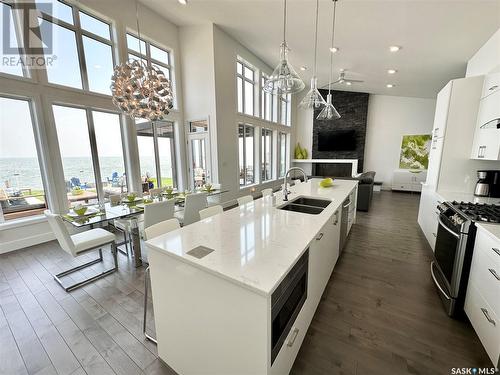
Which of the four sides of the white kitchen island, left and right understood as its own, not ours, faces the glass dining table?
back

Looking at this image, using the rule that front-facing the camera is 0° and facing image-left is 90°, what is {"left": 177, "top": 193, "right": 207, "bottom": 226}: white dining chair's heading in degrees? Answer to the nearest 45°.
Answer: approximately 135°

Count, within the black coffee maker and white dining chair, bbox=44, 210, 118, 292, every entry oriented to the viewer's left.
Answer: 1

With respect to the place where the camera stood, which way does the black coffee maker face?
facing to the left of the viewer

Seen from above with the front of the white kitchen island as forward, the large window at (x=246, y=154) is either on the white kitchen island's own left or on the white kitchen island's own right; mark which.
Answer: on the white kitchen island's own left

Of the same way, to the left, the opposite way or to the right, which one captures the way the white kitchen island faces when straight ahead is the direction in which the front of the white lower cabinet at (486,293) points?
the opposite way

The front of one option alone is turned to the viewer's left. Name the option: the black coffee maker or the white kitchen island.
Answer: the black coffee maker

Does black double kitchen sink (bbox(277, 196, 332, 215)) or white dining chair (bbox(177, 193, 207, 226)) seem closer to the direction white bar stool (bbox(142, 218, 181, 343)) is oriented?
the black double kitchen sink

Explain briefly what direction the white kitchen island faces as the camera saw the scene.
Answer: facing the viewer and to the right of the viewer

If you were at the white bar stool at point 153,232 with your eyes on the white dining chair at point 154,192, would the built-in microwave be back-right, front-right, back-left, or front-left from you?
back-right

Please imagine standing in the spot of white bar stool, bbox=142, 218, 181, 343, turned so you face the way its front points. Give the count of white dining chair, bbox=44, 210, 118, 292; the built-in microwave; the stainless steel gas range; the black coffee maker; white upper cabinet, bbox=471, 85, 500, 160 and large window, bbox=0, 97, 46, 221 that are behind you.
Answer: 2

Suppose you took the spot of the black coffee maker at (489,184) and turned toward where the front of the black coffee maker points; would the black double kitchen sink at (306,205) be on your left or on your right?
on your left

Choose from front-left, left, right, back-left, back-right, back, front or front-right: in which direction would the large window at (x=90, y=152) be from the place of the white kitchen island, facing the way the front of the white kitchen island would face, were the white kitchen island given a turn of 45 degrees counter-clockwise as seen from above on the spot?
back-left

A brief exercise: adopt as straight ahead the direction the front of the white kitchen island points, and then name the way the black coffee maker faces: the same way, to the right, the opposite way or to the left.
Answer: the opposite way

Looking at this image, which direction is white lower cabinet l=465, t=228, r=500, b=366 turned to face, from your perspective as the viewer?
facing to the left of the viewer
